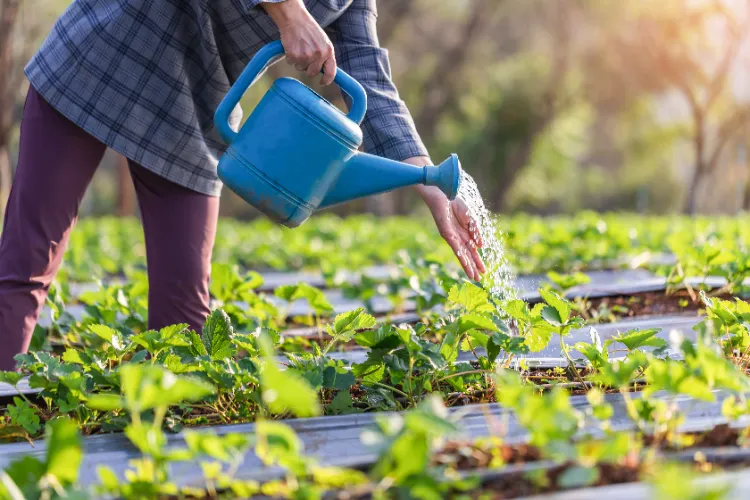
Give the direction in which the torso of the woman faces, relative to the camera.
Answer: to the viewer's right

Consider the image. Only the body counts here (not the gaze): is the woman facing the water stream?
yes

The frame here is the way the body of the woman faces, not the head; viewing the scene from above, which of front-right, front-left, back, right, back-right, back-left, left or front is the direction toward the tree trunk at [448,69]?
left

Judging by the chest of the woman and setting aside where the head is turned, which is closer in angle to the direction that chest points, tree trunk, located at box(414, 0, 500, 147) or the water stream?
the water stream

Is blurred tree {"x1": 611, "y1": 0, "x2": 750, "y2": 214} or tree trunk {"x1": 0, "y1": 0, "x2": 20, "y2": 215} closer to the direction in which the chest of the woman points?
the blurred tree

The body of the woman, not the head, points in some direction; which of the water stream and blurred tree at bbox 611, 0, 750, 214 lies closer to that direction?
the water stream

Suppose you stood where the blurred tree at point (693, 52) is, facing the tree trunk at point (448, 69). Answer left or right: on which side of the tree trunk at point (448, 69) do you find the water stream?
left
